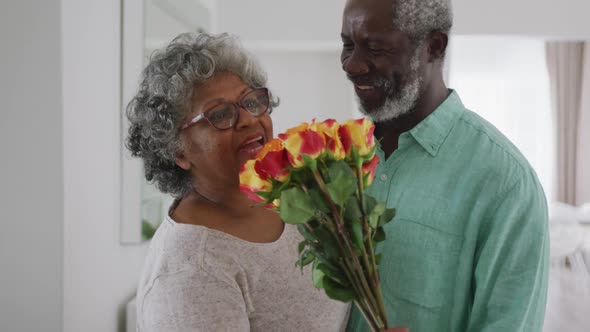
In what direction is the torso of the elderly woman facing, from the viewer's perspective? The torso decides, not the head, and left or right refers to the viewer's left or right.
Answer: facing the viewer and to the right of the viewer

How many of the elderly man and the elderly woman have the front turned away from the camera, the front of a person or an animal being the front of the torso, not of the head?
0

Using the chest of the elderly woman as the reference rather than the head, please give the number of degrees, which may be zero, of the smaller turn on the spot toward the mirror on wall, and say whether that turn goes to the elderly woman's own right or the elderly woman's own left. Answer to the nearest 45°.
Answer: approximately 135° to the elderly woman's own left

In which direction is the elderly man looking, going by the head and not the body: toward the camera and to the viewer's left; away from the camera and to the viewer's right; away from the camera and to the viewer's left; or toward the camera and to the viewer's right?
toward the camera and to the viewer's left

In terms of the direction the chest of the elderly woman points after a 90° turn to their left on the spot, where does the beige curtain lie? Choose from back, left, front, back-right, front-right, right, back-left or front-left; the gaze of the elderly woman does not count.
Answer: front

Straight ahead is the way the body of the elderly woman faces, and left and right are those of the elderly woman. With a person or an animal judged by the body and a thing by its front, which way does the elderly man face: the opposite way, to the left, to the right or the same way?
to the right

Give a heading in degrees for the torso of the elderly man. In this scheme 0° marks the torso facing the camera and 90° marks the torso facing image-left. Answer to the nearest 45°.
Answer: approximately 45°
